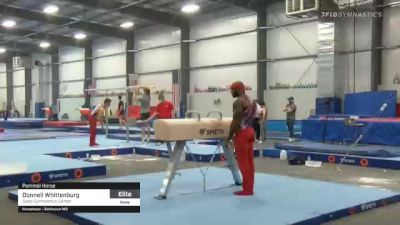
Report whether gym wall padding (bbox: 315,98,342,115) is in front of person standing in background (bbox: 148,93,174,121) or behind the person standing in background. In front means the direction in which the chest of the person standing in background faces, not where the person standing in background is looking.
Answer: behind

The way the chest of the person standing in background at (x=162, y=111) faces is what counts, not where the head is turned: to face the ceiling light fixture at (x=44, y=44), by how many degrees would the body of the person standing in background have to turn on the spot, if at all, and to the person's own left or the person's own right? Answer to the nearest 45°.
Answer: approximately 135° to the person's own right

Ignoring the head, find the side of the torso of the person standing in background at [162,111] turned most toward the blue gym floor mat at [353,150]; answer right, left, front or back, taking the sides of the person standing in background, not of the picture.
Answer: left

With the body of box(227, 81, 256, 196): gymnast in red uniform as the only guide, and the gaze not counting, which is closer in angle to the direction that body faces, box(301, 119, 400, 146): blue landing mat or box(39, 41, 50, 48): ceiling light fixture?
the ceiling light fixture

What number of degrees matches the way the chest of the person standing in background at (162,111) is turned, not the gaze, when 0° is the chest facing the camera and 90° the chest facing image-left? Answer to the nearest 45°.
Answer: approximately 45°

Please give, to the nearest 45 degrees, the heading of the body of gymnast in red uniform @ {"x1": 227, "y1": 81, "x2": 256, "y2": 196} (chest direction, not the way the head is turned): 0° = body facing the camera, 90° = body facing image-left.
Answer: approximately 90°

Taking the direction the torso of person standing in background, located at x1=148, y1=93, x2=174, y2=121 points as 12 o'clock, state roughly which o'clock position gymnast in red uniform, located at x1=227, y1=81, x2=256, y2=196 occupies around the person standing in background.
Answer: The gymnast in red uniform is roughly at 10 o'clock from the person standing in background.

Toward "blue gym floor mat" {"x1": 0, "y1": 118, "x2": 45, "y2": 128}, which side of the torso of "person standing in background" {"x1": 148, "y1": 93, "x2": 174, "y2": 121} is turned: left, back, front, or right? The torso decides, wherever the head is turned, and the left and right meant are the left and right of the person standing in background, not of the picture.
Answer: right

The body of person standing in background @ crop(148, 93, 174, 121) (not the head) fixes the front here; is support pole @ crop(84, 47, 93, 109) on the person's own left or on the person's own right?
on the person's own right
